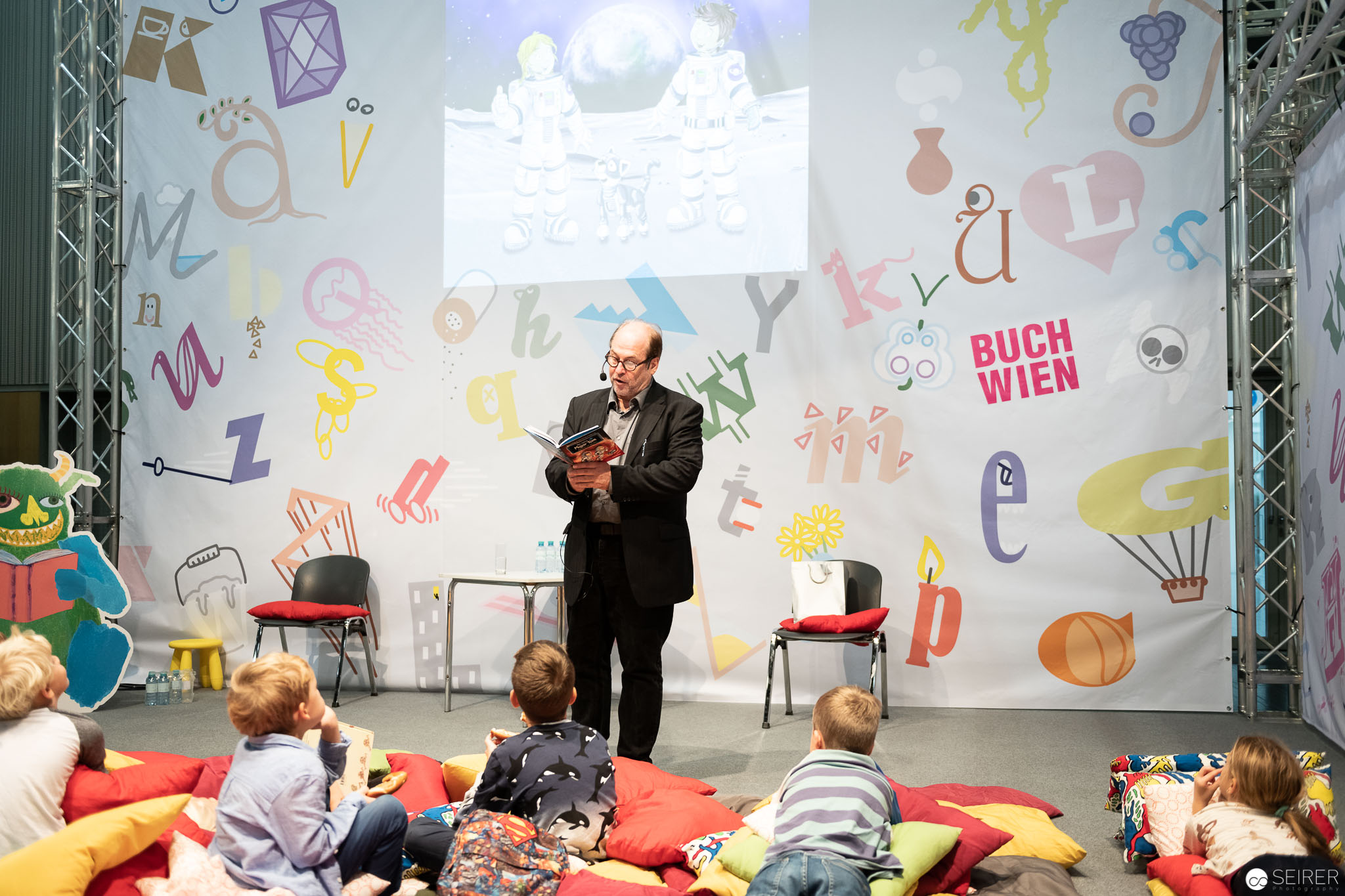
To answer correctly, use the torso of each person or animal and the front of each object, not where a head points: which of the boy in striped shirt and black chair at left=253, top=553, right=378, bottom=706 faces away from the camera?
the boy in striped shirt

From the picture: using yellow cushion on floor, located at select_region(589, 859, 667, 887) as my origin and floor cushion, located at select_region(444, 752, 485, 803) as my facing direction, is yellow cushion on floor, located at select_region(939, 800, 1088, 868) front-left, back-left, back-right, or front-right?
back-right

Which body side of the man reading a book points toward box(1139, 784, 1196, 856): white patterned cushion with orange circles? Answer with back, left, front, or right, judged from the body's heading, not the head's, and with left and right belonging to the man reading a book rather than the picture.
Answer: left

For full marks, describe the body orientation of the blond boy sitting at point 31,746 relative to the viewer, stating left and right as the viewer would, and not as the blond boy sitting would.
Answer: facing away from the viewer and to the right of the viewer

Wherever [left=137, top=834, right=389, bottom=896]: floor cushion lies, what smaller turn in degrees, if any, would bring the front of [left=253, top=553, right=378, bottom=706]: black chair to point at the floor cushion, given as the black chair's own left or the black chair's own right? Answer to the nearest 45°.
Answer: approximately 45° to the black chair's own left

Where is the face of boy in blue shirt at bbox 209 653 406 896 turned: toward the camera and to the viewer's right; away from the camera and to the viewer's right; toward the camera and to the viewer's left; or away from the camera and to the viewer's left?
away from the camera and to the viewer's right

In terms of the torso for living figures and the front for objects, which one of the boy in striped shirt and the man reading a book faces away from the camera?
the boy in striped shirt

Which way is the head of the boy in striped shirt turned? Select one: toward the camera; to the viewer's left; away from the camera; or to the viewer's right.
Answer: away from the camera

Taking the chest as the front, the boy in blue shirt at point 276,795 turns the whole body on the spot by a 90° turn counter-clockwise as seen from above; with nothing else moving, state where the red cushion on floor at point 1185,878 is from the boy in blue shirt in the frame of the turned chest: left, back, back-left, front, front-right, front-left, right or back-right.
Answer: back-right

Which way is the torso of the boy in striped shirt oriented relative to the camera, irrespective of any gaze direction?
away from the camera

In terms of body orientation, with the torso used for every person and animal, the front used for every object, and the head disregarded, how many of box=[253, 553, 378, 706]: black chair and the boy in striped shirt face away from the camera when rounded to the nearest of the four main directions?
1

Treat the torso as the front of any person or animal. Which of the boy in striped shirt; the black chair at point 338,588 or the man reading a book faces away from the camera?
the boy in striped shirt

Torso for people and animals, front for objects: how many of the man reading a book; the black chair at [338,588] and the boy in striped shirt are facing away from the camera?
1

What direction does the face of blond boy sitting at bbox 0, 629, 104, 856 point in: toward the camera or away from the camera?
away from the camera

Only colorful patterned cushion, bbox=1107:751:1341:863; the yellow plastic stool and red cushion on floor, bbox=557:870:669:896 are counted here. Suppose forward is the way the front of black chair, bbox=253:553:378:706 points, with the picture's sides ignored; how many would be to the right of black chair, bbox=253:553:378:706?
1
